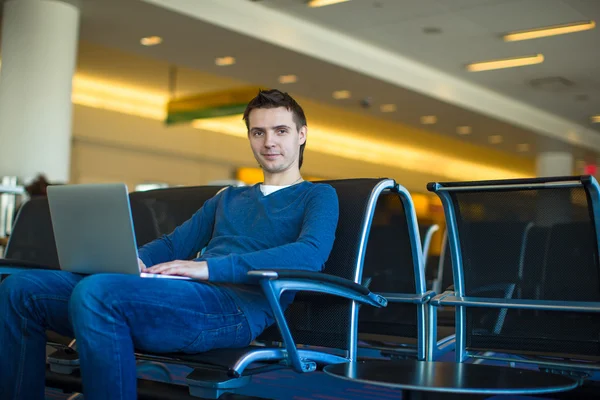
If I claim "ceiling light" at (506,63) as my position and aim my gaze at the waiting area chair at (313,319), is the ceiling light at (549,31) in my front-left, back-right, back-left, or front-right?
front-left

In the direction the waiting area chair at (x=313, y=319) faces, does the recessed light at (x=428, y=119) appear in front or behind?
behind

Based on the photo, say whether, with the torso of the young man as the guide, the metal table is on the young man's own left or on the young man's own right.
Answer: on the young man's own left

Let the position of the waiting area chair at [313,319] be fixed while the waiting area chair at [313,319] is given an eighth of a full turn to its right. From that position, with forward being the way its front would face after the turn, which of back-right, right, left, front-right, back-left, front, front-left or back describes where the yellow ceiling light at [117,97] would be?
right

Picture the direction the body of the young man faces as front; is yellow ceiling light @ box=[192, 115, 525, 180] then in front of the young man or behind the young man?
behind

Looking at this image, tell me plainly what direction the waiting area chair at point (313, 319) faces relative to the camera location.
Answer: facing the viewer and to the left of the viewer

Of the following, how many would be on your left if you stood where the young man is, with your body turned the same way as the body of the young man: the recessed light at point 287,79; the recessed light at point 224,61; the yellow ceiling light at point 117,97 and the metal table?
1

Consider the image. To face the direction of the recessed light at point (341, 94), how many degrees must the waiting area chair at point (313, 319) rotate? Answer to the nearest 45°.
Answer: approximately 135° to its right

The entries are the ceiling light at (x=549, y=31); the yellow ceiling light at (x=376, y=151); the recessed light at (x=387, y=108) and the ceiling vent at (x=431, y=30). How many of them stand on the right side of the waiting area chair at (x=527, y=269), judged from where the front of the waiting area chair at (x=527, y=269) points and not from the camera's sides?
0

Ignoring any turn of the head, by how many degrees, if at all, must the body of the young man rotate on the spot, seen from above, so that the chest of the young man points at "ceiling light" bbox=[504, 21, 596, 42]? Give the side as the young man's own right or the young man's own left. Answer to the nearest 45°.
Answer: approximately 180°

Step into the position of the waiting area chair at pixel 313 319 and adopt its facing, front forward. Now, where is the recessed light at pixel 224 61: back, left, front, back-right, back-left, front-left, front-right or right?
back-right

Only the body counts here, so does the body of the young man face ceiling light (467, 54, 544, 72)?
no

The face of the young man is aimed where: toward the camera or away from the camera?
toward the camera

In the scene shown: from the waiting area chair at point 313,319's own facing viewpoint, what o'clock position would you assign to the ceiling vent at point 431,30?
The ceiling vent is roughly at 5 o'clock from the waiting area chair.
